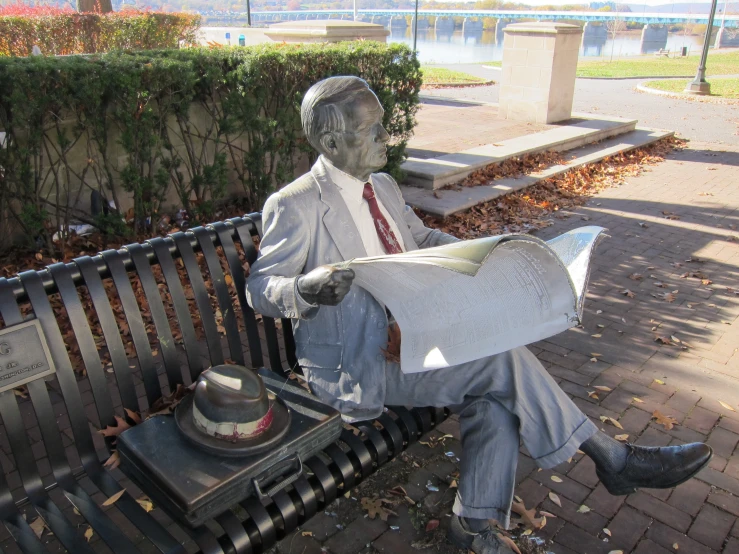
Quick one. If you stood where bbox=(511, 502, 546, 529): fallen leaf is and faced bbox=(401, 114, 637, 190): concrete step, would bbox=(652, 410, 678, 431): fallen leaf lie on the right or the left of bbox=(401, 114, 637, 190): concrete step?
right

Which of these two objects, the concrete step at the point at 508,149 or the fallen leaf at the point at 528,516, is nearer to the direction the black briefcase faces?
the fallen leaf

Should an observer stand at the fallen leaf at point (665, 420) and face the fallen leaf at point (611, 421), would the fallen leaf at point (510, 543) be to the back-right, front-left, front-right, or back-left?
front-left

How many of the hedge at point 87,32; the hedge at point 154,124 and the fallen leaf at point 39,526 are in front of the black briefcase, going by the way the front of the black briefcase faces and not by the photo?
0

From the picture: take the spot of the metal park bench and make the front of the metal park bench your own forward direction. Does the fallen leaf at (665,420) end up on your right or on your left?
on your left

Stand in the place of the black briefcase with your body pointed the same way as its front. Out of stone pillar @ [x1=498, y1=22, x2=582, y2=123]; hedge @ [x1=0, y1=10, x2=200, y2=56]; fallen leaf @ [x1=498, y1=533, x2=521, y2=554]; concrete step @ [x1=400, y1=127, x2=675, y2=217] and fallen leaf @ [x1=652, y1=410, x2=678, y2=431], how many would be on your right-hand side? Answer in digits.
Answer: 0

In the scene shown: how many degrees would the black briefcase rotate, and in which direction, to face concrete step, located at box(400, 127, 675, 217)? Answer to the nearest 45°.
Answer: approximately 90° to its left

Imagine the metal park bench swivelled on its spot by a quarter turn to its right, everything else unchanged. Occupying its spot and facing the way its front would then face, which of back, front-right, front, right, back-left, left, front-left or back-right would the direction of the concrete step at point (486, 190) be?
back

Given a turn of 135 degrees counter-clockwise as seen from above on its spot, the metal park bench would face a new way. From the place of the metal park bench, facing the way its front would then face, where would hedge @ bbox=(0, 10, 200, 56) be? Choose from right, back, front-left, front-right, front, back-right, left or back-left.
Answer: front

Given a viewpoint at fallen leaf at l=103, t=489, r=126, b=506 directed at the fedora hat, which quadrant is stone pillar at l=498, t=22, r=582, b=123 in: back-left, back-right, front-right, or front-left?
front-left

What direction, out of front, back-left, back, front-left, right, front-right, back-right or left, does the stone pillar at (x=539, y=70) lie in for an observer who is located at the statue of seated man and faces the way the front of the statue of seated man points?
back-left

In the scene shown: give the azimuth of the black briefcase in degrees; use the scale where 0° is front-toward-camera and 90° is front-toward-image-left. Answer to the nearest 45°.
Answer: approximately 315°

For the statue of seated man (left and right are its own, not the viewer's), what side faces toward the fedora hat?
right

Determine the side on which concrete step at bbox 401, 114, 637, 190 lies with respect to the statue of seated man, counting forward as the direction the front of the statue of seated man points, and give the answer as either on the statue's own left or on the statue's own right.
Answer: on the statue's own left

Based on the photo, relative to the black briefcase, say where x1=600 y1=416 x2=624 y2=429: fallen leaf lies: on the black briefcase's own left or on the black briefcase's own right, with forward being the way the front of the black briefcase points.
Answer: on the black briefcase's own left

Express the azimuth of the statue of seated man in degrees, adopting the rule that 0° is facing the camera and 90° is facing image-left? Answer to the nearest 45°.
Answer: approximately 315°

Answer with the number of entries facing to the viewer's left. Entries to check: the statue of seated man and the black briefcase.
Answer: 0

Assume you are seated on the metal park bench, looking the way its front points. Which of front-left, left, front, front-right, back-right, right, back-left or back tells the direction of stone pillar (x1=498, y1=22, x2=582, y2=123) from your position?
left

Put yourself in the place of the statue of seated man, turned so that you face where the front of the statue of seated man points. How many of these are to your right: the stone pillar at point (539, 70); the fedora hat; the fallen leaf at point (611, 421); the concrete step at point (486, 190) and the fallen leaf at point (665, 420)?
1
